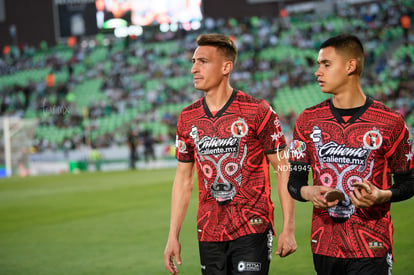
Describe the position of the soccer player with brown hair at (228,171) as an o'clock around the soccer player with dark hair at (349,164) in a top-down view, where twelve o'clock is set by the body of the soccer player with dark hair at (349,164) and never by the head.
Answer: the soccer player with brown hair at (228,171) is roughly at 4 o'clock from the soccer player with dark hair at (349,164).

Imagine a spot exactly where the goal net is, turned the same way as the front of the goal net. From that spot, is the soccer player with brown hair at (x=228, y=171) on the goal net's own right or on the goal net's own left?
on the goal net's own left

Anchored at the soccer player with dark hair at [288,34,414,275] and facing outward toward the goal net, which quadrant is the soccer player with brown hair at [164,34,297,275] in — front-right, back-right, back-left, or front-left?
front-left

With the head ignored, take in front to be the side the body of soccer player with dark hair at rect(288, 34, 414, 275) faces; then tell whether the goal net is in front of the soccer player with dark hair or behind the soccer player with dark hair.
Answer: behind

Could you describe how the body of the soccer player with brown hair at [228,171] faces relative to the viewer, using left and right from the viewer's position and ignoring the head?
facing the viewer and to the left of the viewer

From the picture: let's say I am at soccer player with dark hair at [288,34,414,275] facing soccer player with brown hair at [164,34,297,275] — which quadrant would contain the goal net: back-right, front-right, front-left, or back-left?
front-right

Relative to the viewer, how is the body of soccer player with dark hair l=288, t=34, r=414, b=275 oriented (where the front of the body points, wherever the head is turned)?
toward the camera

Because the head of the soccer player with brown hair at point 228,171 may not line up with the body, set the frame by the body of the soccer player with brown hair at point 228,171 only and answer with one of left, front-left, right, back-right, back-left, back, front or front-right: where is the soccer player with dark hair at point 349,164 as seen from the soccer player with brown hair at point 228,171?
left
